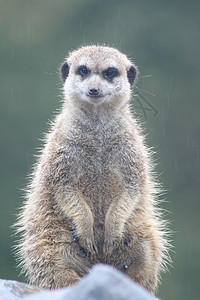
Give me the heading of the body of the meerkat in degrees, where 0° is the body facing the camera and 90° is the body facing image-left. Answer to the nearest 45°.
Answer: approximately 0°
